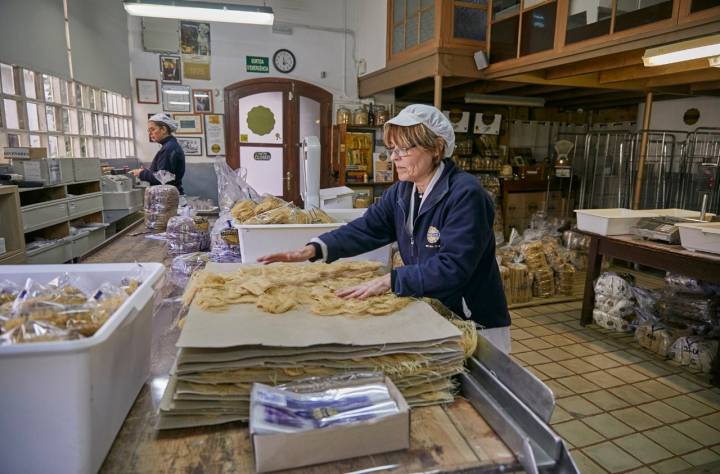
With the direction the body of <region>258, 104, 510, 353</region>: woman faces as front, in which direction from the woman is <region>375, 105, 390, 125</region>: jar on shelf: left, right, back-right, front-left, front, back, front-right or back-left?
back-right

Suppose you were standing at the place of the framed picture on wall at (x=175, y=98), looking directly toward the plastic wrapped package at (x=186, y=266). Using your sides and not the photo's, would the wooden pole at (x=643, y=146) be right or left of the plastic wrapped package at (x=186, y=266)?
left

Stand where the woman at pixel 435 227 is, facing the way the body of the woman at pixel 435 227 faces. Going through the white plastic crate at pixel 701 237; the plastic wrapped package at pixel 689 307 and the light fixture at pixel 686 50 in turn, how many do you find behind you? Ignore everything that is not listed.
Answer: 3

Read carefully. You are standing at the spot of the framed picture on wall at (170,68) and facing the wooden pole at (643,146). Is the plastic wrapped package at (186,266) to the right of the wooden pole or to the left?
right

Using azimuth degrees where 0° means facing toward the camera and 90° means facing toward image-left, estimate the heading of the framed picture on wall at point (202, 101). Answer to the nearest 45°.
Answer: approximately 0°

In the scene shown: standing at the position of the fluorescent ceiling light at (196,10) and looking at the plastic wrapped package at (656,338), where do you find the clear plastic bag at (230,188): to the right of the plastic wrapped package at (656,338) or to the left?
right

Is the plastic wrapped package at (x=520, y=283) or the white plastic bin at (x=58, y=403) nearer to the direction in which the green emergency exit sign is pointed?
the white plastic bin

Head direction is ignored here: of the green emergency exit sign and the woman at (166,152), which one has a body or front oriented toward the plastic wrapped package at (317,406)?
the green emergency exit sign

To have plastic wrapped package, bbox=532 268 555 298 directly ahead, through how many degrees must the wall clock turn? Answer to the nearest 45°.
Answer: approximately 45° to its left

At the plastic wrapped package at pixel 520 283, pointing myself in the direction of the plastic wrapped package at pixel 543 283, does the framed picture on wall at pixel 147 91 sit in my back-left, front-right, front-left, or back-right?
back-left
